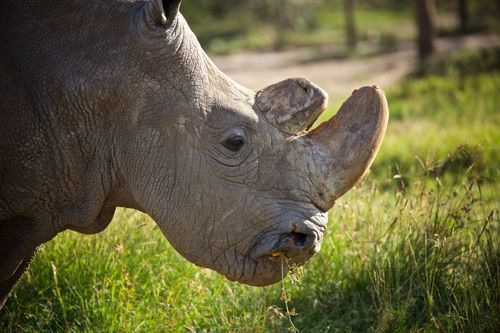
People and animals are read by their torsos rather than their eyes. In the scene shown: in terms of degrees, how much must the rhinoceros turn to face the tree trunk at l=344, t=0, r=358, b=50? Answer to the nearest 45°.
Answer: approximately 90° to its left

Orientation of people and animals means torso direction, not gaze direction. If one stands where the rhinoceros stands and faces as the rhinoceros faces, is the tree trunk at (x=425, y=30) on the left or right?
on its left

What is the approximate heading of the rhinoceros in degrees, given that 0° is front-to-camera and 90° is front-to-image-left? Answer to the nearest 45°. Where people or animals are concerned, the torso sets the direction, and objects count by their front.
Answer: approximately 270°
